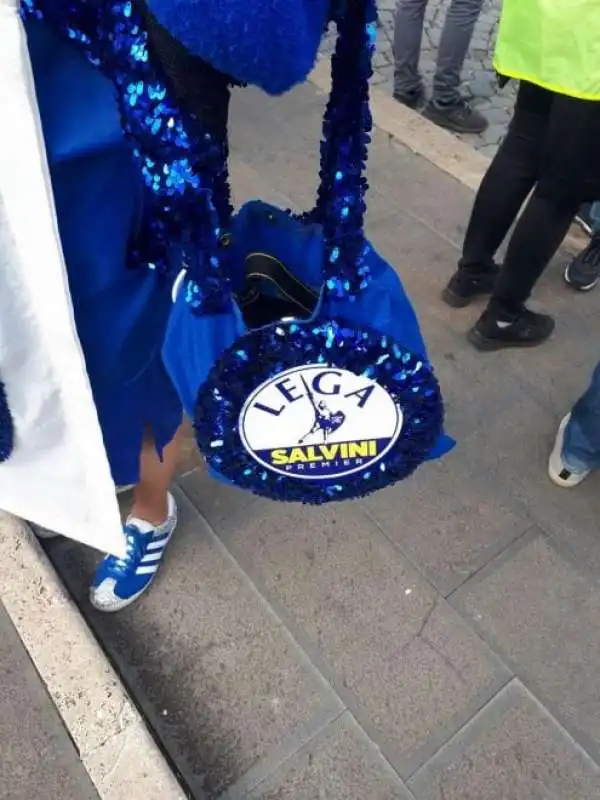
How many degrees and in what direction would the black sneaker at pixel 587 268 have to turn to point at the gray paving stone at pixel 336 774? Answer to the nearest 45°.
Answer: approximately 45° to its left

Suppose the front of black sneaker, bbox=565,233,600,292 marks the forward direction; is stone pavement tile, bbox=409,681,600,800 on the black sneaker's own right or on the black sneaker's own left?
on the black sneaker's own left

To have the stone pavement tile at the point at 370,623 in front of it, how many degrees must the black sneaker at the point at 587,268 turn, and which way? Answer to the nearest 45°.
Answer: approximately 45° to its left

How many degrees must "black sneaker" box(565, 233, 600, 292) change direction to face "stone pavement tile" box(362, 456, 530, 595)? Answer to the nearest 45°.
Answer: approximately 45° to its left

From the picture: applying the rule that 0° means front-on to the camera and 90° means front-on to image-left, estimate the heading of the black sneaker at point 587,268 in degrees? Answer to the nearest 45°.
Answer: approximately 45°

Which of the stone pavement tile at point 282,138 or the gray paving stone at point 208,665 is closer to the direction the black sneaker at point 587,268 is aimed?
the gray paving stone

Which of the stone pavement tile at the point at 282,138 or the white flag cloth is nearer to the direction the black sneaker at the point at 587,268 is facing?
the white flag cloth

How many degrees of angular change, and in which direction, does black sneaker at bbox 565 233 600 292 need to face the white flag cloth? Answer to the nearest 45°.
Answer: approximately 45° to its left

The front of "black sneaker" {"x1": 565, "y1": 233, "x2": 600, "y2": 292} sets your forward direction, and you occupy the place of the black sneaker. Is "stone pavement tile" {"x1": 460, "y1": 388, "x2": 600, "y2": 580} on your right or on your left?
on your left
